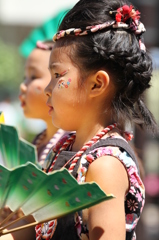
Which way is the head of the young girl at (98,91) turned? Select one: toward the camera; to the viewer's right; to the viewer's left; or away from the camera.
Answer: to the viewer's left

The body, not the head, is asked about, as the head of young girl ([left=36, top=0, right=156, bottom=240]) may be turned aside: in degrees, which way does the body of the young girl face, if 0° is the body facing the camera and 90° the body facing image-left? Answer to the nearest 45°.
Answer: approximately 90°

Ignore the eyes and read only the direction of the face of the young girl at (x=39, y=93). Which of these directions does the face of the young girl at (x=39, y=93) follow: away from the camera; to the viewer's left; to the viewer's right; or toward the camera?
to the viewer's left

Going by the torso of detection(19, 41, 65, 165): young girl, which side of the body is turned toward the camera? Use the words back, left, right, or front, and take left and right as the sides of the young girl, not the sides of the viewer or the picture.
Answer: left

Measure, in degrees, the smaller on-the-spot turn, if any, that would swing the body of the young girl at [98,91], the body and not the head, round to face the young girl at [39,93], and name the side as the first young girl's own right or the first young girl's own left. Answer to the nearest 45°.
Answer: approximately 90° to the first young girl's own right

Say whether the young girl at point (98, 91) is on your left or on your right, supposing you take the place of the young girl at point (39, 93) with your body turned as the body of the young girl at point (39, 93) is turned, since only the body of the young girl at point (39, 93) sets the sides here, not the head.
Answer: on your left
